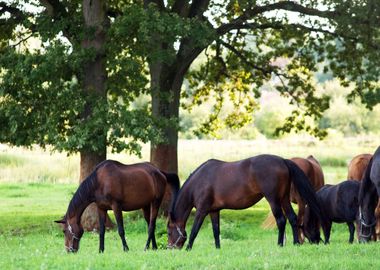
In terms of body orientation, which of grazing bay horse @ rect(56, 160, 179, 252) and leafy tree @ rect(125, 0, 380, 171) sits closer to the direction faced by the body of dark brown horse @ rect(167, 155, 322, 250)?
the grazing bay horse

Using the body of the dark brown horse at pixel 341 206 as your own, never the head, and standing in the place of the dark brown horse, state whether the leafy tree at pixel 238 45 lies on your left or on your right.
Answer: on your right

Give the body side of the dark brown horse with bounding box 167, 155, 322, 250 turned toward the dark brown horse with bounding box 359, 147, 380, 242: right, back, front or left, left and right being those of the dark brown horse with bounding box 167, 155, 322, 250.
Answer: back

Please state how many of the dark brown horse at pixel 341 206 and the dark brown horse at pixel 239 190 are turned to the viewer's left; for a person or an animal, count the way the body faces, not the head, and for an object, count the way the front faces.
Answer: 2

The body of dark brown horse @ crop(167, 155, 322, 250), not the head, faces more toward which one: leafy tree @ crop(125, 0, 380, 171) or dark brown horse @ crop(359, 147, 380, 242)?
the leafy tree

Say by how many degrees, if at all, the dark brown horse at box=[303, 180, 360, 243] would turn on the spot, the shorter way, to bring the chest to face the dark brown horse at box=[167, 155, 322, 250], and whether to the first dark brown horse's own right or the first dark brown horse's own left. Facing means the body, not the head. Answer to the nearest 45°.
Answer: approximately 45° to the first dark brown horse's own left

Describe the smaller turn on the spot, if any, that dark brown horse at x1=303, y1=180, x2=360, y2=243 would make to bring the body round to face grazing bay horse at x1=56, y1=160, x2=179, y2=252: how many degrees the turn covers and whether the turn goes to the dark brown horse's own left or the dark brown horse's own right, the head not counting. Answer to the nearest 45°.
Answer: approximately 45° to the dark brown horse's own left

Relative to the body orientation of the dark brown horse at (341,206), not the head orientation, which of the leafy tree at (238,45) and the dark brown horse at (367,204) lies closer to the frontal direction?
the leafy tree

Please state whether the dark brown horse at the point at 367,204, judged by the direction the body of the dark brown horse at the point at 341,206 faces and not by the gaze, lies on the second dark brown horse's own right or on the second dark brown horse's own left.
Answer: on the second dark brown horse's own left

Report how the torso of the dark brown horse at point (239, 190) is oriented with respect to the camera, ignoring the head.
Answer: to the viewer's left

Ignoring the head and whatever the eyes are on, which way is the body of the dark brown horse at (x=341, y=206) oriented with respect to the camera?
to the viewer's left
